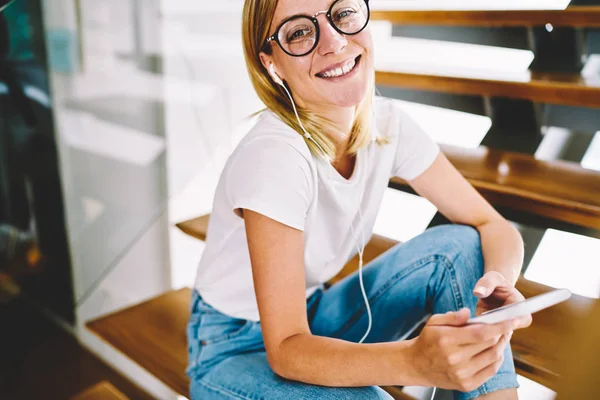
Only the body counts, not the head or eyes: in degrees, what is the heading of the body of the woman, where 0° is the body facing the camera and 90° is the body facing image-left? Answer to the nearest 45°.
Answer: approximately 315°
